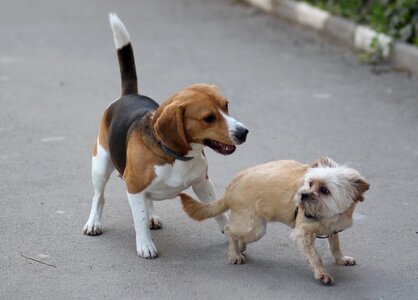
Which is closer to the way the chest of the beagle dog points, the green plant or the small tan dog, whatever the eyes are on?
the small tan dog

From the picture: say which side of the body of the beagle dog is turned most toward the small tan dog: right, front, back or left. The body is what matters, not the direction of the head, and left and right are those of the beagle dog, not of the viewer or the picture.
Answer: front

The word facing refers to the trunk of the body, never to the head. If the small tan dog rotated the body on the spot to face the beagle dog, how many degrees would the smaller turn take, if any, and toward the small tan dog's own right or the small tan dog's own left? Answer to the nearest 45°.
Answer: approximately 135° to the small tan dog's own right

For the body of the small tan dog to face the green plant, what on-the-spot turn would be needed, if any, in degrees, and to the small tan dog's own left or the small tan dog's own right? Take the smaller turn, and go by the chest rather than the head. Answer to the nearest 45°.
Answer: approximately 135° to the small tan dog's own left

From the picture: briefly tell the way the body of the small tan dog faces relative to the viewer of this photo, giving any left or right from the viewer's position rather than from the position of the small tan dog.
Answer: facing the viewer and to the right of the viewer

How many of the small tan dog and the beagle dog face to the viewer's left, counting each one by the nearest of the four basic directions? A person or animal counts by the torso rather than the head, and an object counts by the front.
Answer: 0

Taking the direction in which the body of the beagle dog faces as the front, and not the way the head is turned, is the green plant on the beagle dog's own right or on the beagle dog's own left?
on the beagle dog's own left

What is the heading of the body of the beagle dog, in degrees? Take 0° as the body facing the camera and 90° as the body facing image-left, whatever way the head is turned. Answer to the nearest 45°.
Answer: approximately 315°
